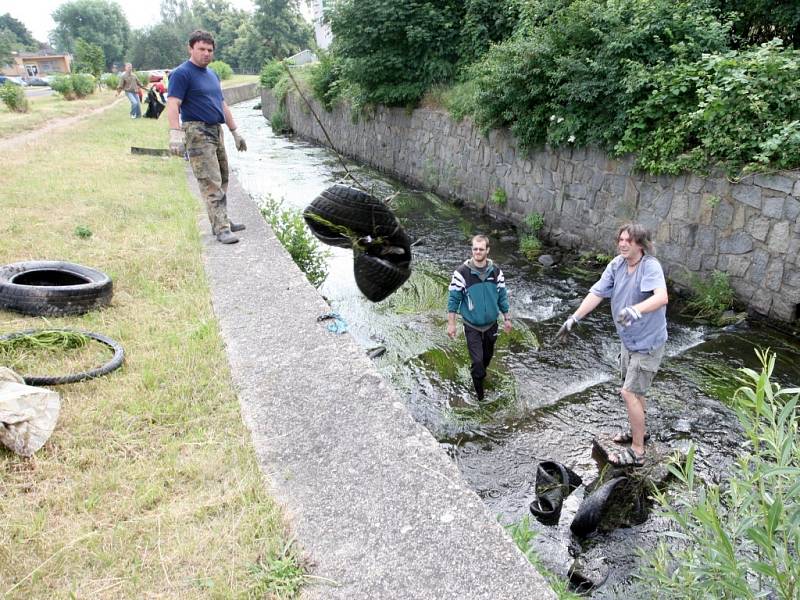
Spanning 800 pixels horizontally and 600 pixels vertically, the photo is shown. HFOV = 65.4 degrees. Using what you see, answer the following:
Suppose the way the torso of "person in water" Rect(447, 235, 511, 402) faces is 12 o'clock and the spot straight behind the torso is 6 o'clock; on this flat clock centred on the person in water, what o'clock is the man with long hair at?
The man with long hair is roughly at 10 o'clock from the person in water.

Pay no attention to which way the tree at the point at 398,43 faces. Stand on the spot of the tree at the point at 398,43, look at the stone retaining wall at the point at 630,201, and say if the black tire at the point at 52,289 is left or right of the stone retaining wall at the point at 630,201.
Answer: right

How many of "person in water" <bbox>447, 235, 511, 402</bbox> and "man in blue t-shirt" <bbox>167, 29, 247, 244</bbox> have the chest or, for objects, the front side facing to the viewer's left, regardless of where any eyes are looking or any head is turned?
0

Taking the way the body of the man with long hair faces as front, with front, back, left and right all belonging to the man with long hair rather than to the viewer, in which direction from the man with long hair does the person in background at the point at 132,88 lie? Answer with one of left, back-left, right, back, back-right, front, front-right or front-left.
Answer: right

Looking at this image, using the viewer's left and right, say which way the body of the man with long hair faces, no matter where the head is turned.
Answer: facing the viewer and to the left of the viewer

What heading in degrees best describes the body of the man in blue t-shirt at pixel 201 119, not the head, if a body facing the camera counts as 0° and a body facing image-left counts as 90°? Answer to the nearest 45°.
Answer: approximately 315°

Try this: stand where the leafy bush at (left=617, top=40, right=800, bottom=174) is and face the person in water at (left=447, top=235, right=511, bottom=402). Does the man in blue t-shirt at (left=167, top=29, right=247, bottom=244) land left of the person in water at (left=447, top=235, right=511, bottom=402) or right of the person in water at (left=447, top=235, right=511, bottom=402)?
right

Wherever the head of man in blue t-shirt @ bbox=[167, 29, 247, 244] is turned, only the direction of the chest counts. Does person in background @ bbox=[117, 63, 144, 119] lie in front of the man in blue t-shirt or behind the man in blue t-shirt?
behind

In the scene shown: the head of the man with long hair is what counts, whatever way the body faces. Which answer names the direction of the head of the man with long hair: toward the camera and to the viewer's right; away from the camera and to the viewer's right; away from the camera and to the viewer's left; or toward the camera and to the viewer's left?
toward the camera and to the viewer's left

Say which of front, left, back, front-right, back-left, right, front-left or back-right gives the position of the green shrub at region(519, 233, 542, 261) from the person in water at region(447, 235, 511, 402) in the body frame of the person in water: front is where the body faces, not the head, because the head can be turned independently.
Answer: back

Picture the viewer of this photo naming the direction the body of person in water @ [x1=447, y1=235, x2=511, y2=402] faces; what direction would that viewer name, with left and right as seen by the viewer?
facing the viewer

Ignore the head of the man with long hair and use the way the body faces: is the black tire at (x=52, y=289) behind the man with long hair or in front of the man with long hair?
in front

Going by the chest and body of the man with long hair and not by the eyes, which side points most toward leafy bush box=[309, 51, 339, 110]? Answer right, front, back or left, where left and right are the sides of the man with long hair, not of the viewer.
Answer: right

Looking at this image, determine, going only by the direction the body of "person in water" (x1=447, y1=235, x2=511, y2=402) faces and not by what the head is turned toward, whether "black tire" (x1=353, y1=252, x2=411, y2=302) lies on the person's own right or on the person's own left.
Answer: on the person's own right

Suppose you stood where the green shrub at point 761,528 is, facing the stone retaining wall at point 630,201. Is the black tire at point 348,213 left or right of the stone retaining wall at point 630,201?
left
